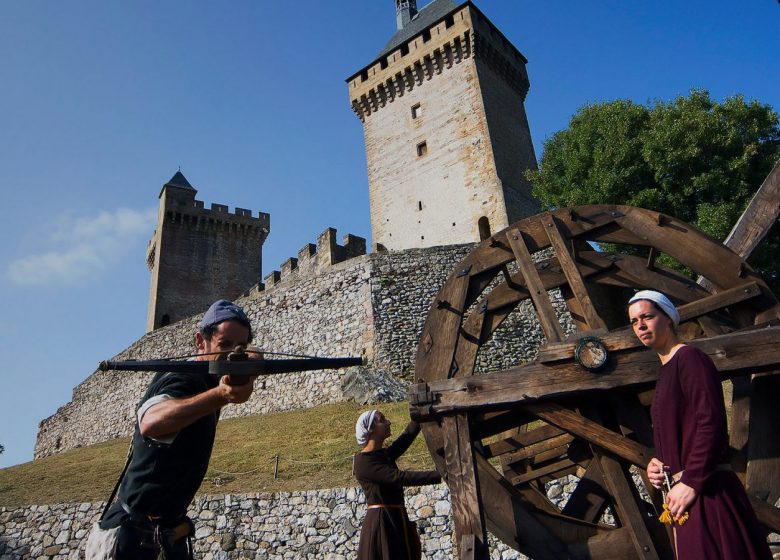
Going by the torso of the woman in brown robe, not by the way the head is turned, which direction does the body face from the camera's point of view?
to the viewer's right

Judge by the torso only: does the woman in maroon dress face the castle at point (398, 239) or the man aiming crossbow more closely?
the man aiming crossbow

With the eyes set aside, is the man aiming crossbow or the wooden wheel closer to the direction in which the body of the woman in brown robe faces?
the wooden wheel

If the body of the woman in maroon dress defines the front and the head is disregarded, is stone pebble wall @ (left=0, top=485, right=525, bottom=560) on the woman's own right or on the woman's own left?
on the woman's own right

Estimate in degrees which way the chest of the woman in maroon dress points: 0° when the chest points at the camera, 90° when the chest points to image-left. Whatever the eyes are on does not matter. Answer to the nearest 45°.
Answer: approximately 45°

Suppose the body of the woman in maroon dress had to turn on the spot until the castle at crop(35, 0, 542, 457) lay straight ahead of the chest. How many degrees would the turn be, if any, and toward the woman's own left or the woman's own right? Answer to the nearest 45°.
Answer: approximately 90° to the woman's own right

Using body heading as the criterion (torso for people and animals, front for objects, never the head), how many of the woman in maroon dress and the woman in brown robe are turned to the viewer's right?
1

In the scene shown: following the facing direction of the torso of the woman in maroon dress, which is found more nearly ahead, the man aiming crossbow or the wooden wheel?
the man aiming crossbow

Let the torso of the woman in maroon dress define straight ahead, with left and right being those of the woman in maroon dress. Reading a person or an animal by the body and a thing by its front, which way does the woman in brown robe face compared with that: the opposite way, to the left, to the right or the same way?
the opposite way
